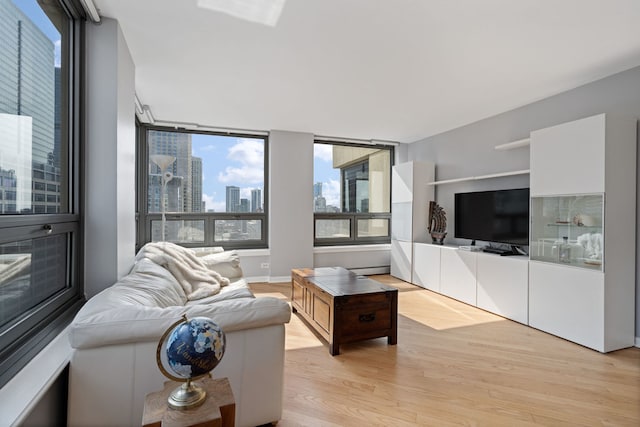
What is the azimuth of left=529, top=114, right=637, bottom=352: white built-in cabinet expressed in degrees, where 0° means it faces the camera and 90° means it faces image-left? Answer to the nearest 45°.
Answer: approximately 45°

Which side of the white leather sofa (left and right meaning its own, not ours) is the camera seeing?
right

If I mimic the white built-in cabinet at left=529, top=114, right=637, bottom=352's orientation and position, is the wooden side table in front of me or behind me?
in front

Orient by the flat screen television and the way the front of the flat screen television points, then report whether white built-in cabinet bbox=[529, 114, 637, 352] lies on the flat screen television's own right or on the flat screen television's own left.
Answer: on the flat screen television's own left

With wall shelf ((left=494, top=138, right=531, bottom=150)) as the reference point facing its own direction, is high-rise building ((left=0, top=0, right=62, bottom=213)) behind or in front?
in front

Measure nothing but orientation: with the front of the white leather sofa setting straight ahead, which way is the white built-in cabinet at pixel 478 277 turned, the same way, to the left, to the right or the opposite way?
the opposite way

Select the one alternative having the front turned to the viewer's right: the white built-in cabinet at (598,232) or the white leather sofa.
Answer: the white leather sofa

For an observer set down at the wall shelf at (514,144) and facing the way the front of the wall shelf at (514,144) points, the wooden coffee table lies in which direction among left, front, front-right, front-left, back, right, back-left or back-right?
front

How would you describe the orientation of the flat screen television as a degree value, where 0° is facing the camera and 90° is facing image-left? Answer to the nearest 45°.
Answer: approximately 45°

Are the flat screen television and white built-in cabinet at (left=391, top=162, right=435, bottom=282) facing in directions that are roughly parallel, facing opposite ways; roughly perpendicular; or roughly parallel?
roughly parallel

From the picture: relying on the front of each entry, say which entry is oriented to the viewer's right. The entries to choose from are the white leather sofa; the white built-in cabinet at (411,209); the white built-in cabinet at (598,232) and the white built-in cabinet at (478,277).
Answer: the white leather sofa

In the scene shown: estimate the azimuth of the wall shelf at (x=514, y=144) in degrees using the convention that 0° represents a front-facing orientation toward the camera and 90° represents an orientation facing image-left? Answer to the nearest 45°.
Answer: approximately 45°

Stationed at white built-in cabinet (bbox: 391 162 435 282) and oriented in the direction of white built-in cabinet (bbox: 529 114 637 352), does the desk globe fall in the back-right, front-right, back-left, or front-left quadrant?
front-right

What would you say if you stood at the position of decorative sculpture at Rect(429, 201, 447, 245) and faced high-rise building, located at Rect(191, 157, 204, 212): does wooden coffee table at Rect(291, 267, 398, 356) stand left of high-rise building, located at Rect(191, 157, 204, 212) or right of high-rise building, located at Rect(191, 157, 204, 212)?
left

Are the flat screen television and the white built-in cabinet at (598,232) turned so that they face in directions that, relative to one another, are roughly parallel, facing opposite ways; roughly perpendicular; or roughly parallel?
roughly parallel

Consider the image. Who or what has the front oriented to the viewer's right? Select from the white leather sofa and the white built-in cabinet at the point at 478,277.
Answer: the white leather sofa

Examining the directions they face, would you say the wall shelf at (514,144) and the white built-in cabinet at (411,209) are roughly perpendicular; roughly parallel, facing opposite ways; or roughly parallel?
roughly parallel

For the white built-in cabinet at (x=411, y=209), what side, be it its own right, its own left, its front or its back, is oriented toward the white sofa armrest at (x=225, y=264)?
front

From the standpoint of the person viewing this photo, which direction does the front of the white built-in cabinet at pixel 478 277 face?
facing the viewer and to the left of the viewer
